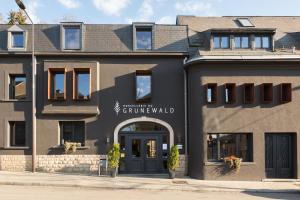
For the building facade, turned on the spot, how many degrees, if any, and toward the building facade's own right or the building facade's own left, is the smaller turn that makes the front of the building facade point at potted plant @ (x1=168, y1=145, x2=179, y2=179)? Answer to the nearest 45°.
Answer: approximately 45° to the building facade's own left

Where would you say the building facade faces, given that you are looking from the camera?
facing the viewer
